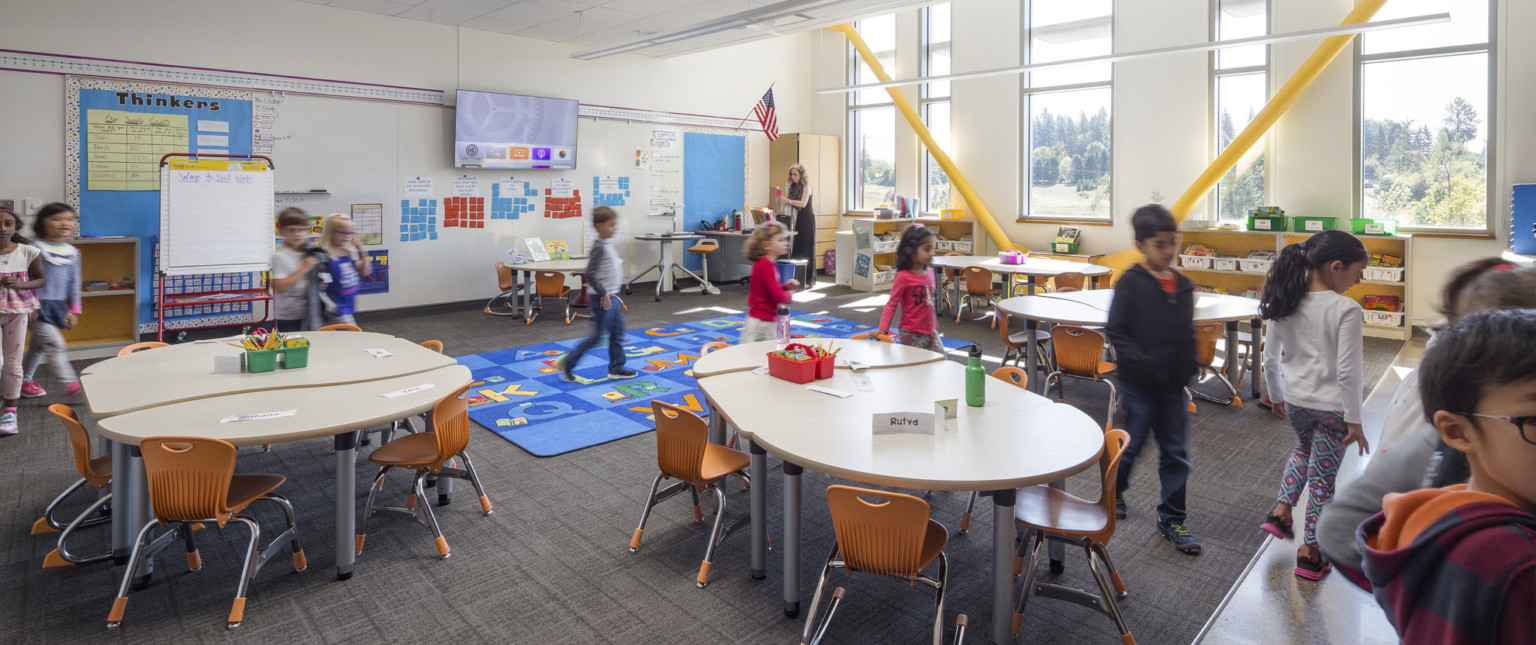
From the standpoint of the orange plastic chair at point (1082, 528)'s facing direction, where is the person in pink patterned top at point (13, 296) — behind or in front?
in front

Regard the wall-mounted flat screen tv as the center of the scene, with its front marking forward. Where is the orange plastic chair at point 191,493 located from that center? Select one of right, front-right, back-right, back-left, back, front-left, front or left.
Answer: front-right

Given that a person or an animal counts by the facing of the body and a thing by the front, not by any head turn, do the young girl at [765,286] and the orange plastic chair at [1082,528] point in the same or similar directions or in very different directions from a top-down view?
very different directions

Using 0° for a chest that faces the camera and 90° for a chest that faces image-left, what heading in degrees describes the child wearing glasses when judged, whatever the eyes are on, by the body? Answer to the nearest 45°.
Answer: approximately 270°

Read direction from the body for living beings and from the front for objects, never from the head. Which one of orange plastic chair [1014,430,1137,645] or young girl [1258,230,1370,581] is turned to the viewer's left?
the orange plastic chair

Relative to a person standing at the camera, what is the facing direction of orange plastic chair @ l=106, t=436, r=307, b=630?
facing away from the viewer and to the right of the viewer

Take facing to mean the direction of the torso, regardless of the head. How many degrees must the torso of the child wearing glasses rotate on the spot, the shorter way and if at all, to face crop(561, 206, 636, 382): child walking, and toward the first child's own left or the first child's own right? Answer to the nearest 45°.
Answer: approximately 135° to the first child's own left

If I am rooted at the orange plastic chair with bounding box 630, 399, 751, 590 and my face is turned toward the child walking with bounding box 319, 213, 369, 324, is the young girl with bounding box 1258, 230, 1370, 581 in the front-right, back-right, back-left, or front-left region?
back-right

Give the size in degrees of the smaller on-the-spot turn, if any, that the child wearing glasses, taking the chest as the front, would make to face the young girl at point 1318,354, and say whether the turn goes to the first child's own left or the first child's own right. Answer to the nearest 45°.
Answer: approximately 90° to the first child's own left

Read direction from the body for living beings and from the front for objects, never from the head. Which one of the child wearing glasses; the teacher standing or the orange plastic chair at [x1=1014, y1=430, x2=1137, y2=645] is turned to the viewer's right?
the child wearing glasses
